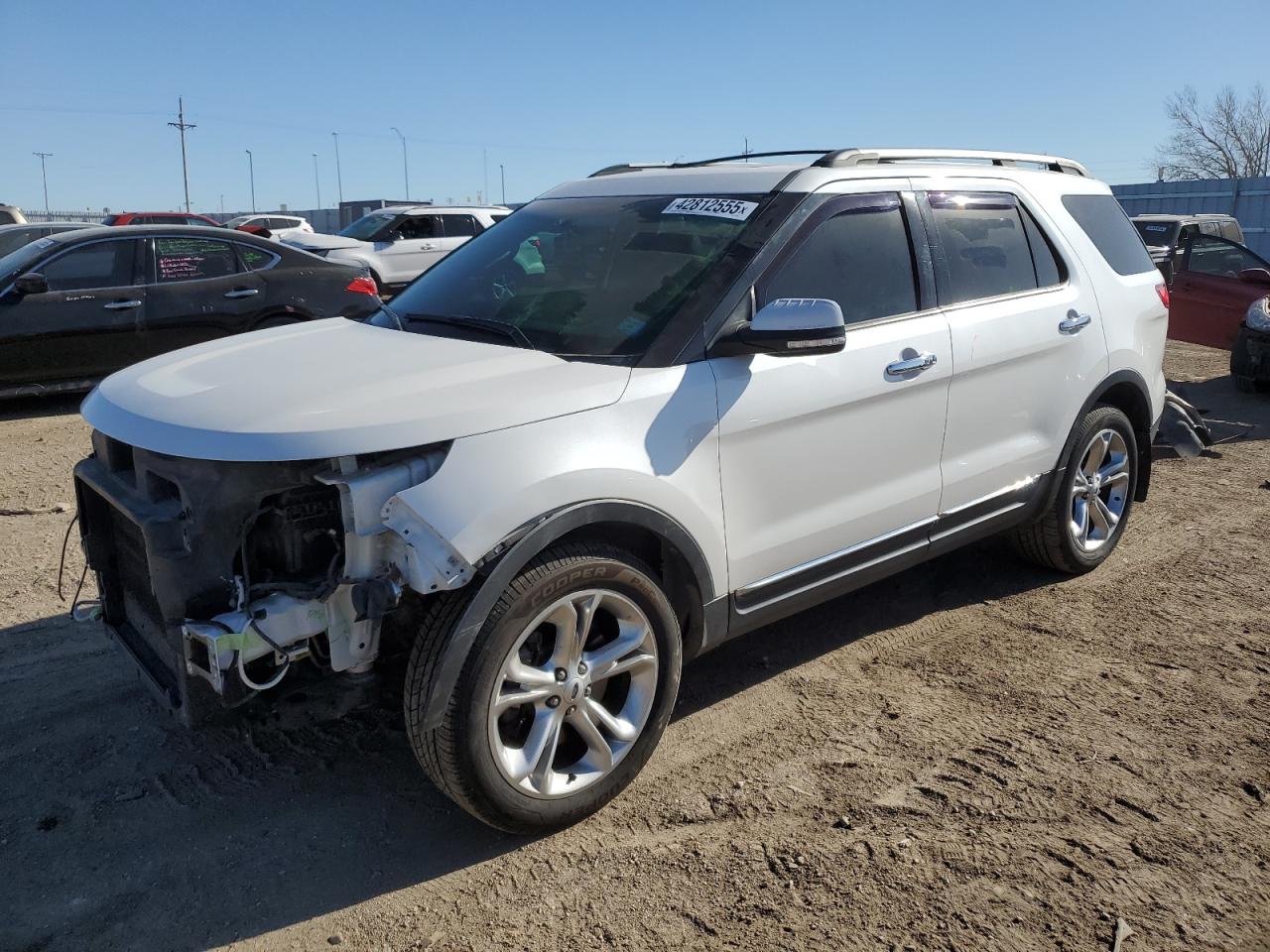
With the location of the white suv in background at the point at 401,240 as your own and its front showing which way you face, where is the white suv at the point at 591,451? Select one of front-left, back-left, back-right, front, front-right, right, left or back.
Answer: front-left

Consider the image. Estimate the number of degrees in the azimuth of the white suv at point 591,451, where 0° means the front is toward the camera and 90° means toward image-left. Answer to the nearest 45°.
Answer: approximately 45°

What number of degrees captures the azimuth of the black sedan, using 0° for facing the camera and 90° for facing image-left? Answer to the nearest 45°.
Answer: approximately 90°

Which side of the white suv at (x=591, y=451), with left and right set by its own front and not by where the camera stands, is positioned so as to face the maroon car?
back

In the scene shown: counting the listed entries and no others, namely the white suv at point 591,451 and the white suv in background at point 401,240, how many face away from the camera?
0

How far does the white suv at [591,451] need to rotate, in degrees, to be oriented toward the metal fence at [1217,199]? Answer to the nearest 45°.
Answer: approximately 180°

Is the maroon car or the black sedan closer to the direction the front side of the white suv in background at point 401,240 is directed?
the black sedan

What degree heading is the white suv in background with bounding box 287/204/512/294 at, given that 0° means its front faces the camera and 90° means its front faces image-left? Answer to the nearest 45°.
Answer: approximately 45°

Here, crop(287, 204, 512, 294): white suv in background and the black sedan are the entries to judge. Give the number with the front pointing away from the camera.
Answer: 0
